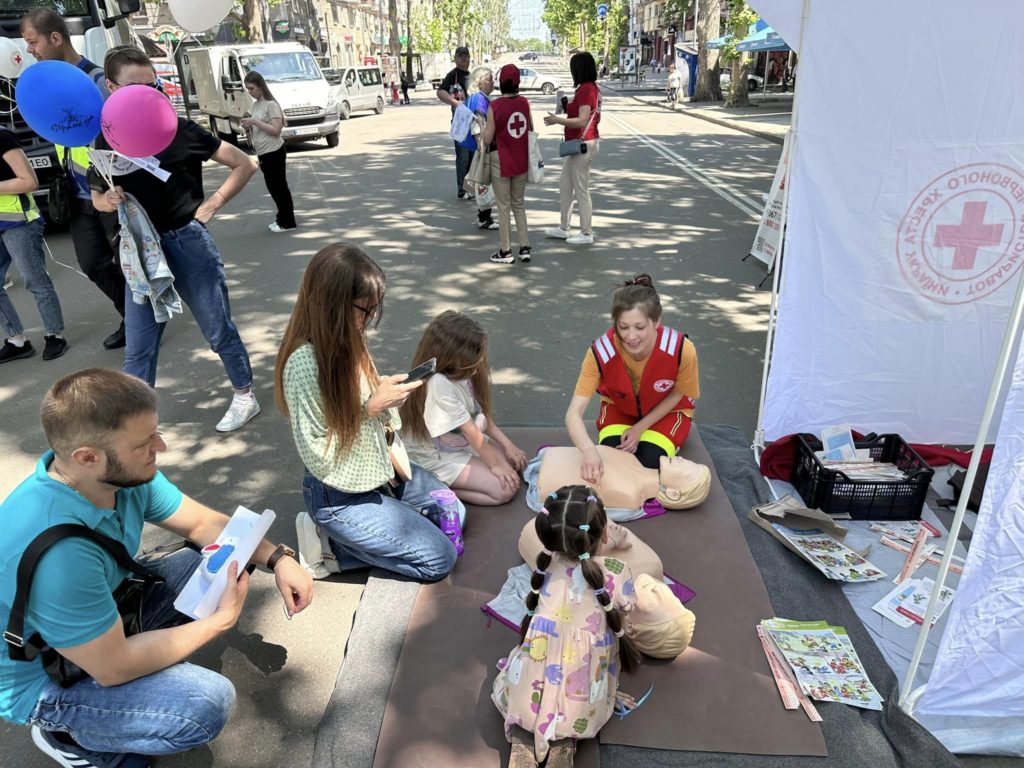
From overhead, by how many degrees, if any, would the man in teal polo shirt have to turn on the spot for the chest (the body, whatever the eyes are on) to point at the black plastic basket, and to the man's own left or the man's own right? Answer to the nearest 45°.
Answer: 0° — they already face it

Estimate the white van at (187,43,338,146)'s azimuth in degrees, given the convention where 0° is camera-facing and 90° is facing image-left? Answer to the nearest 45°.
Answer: approximately 315°

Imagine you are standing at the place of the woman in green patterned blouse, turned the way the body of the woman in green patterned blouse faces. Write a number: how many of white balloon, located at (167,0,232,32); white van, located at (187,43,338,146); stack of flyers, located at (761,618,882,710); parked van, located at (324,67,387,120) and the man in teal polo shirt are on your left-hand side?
3

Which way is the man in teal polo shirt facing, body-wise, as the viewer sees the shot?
to the viewer's right

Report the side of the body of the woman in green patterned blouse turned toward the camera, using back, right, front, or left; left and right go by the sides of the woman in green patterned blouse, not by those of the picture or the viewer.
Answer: right

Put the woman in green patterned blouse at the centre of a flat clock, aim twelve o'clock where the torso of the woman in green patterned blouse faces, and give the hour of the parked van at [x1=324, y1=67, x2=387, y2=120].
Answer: The parked van is roughly at 9 o'clock from the woman in green patterned blouse.

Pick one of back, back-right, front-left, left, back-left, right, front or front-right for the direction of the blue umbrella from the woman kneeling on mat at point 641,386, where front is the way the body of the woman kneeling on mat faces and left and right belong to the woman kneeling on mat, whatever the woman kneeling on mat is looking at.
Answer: back

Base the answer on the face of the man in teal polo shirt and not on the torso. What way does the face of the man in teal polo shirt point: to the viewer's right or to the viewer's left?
to the viewer's right

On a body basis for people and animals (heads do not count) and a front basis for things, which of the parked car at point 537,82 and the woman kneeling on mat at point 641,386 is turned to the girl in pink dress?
the woman kneeling on mat
